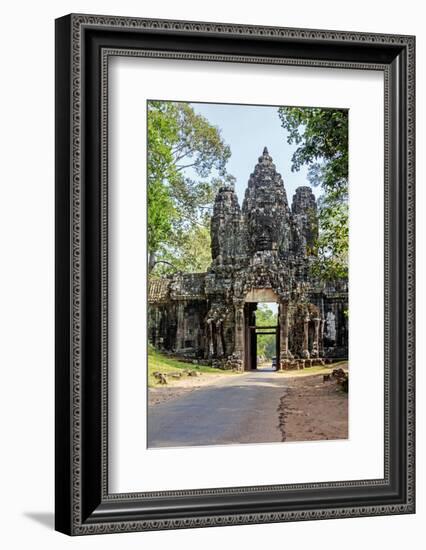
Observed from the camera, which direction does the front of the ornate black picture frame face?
facing the viewer and to the right of the viewer
